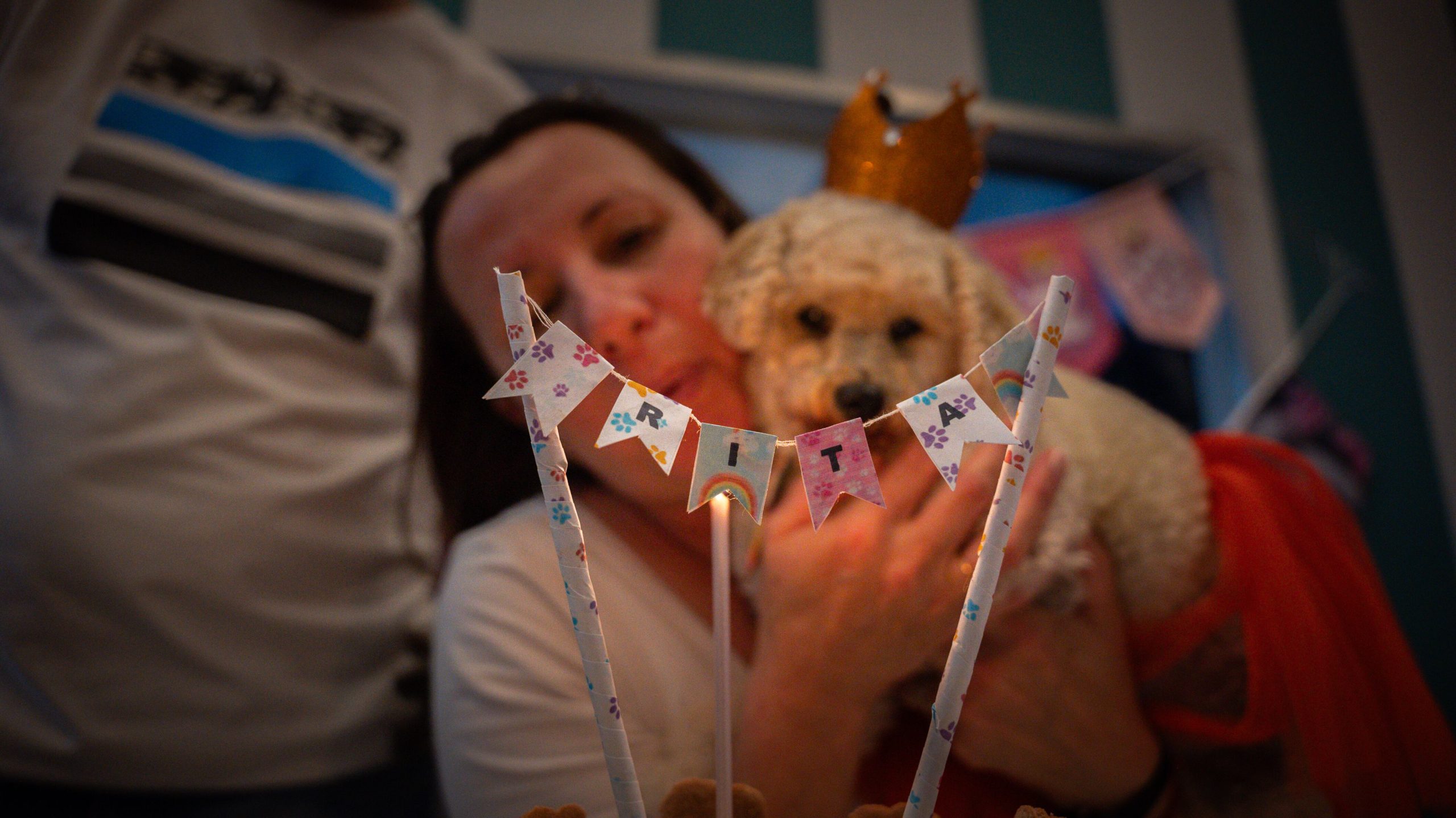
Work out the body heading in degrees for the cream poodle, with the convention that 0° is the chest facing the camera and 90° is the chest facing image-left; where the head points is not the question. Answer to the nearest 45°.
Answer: approximately 45°
